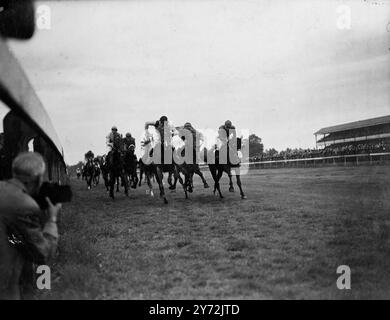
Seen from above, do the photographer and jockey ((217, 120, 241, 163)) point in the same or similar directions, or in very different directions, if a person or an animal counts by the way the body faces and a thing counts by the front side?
very different directions

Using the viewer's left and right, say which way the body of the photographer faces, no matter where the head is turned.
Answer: facing away from the viewer and to the right of the viewer

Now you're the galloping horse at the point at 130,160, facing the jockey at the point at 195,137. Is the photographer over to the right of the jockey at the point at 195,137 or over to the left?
right

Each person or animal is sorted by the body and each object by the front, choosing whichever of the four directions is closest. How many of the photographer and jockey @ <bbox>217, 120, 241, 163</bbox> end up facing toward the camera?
1

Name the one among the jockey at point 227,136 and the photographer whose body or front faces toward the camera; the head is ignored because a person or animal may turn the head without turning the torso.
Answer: the jockey

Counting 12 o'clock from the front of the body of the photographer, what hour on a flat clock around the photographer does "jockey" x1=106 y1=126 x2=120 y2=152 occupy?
The jockey is roughly at 11 o'clock from the photographer.

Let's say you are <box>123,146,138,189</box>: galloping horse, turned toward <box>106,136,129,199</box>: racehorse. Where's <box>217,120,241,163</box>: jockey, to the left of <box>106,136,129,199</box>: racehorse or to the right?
left

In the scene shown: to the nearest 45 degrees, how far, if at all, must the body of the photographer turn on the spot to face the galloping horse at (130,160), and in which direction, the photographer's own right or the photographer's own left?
approximately 45° to the photographer's own left

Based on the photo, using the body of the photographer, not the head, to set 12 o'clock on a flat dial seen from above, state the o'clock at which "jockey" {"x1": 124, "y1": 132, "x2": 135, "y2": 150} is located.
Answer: The jockey is roughly at 11 o'clock from the photographer.

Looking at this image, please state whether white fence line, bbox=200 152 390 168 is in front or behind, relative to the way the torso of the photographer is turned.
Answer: in front

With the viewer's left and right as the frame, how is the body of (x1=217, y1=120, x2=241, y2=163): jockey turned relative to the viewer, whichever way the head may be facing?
facing the viewer

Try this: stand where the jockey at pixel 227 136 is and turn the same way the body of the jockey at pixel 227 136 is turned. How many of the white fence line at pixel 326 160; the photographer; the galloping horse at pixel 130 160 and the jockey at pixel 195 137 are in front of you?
1

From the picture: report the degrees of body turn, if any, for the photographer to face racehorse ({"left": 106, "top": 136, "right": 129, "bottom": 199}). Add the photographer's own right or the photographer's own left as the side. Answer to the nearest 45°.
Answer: approximately 45° to the photographer's own left

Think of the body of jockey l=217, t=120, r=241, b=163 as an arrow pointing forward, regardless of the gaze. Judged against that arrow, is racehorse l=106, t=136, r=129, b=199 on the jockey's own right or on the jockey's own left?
on the jockey's own right

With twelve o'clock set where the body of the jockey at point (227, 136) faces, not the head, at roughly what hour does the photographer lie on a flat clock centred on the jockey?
The photographer is roughly at 12 o'clock from the jockey.

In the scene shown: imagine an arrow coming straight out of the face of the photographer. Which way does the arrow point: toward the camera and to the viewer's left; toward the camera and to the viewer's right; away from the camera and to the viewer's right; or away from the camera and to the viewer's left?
away from the camera and to the viewer's right

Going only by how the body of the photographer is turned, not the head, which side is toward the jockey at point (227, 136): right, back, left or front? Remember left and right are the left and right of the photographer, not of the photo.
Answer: front
